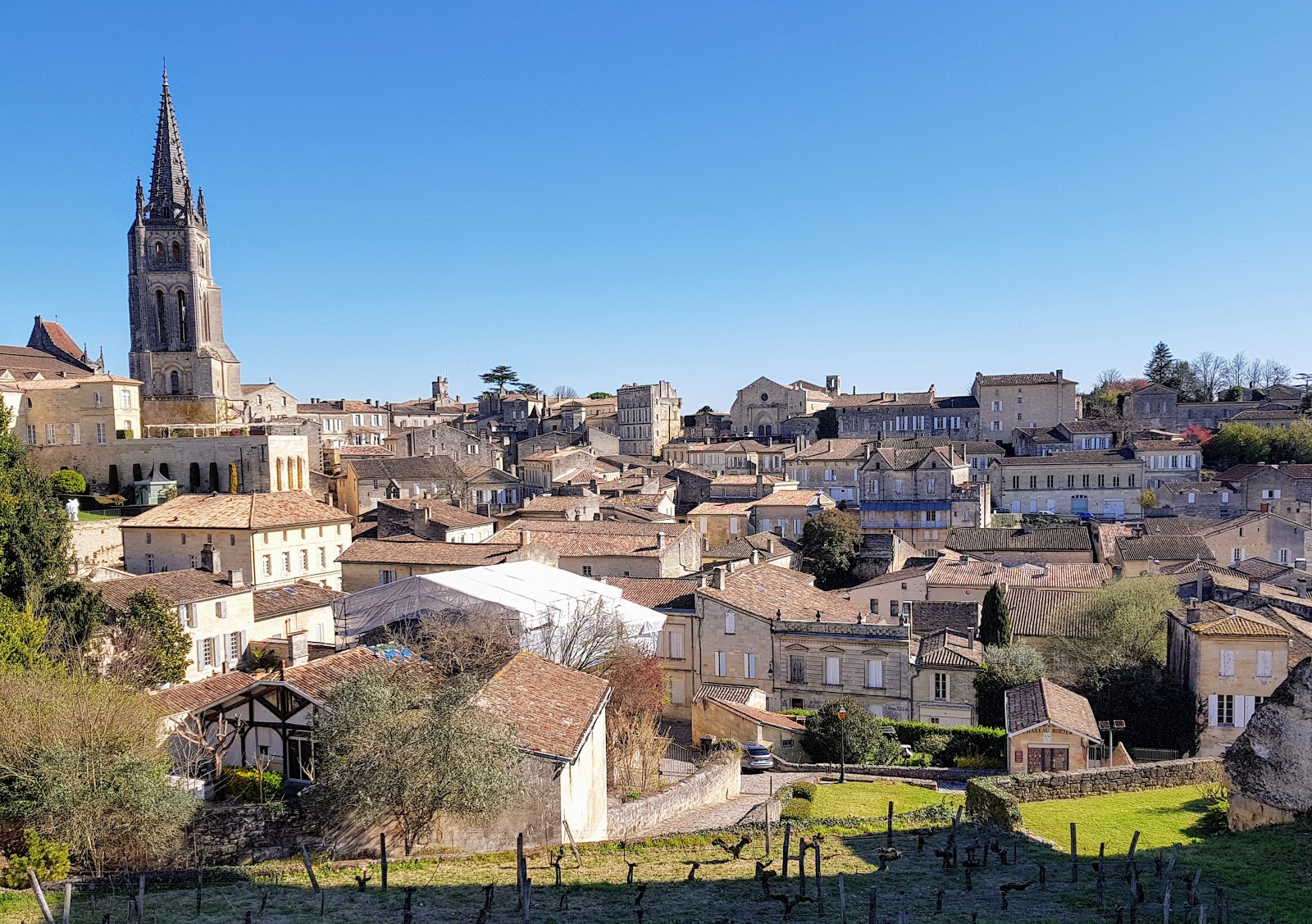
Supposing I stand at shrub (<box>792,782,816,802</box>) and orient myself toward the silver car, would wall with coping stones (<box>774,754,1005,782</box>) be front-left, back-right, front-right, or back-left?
front-right

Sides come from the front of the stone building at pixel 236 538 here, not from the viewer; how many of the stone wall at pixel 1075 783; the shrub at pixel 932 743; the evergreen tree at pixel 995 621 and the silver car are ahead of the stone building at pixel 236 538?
4

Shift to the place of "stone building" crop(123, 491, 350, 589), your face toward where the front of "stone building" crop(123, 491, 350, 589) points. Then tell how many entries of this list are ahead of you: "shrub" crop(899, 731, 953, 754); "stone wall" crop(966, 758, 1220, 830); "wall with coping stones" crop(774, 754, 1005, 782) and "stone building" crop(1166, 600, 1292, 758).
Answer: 4

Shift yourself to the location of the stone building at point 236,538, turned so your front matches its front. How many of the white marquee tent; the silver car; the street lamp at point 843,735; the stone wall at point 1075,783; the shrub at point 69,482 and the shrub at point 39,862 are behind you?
1

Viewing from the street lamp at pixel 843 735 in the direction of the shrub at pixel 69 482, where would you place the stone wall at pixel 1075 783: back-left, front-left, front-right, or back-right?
back-right

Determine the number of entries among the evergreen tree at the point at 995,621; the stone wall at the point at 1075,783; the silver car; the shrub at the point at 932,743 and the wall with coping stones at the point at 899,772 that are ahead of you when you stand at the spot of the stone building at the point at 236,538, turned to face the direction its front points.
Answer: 5

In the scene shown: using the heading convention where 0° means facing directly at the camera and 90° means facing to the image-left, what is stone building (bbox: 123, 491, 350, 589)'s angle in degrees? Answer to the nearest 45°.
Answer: approximately 315°

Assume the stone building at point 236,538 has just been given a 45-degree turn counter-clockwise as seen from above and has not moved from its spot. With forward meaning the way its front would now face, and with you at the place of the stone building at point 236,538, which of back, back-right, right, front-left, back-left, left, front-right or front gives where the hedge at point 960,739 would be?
front-right

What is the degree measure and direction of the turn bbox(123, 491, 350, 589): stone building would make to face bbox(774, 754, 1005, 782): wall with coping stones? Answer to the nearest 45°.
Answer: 0° — it already faces it

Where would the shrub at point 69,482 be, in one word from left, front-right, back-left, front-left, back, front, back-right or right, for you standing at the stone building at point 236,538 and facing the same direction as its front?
back

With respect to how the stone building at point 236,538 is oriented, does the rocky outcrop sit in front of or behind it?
in front

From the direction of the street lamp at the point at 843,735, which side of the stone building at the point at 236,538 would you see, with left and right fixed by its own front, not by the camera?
front

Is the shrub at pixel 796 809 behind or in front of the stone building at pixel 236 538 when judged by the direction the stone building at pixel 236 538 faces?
in front

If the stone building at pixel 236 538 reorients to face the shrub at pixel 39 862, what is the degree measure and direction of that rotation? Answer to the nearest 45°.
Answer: approximately 45° to its right

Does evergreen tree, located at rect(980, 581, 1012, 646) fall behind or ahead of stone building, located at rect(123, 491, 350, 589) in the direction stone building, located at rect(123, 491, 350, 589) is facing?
ahead
